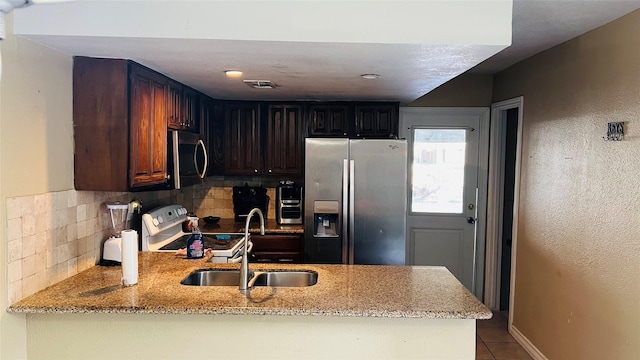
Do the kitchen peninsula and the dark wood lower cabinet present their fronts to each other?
yes

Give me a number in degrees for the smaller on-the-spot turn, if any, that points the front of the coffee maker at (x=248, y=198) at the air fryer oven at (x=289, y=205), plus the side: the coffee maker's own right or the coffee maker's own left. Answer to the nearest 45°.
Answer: approximately 45° to the coffee maker's own left

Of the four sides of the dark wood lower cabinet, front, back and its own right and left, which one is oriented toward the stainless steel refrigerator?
left

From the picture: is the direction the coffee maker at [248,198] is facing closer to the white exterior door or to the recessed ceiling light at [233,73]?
the recessed ceiling light

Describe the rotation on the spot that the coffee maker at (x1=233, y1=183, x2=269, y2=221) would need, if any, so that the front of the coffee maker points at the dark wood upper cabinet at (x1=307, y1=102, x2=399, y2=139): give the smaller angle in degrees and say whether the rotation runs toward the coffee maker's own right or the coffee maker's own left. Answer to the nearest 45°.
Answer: approximately 90° to the coffee maker's own left

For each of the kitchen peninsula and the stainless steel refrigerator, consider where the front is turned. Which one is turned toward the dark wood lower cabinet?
the kitchen peninsula

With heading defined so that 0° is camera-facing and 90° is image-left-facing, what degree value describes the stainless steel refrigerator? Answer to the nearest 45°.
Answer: approximately 0°

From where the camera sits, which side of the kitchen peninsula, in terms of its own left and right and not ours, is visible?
back

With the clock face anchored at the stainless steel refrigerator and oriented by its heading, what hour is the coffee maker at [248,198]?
The coffee maker is roughly at 4 o'clock from the stainless steel refrigerator.

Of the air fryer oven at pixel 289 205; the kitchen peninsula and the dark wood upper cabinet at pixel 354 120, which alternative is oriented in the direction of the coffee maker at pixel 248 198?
the kitchen peninsula
